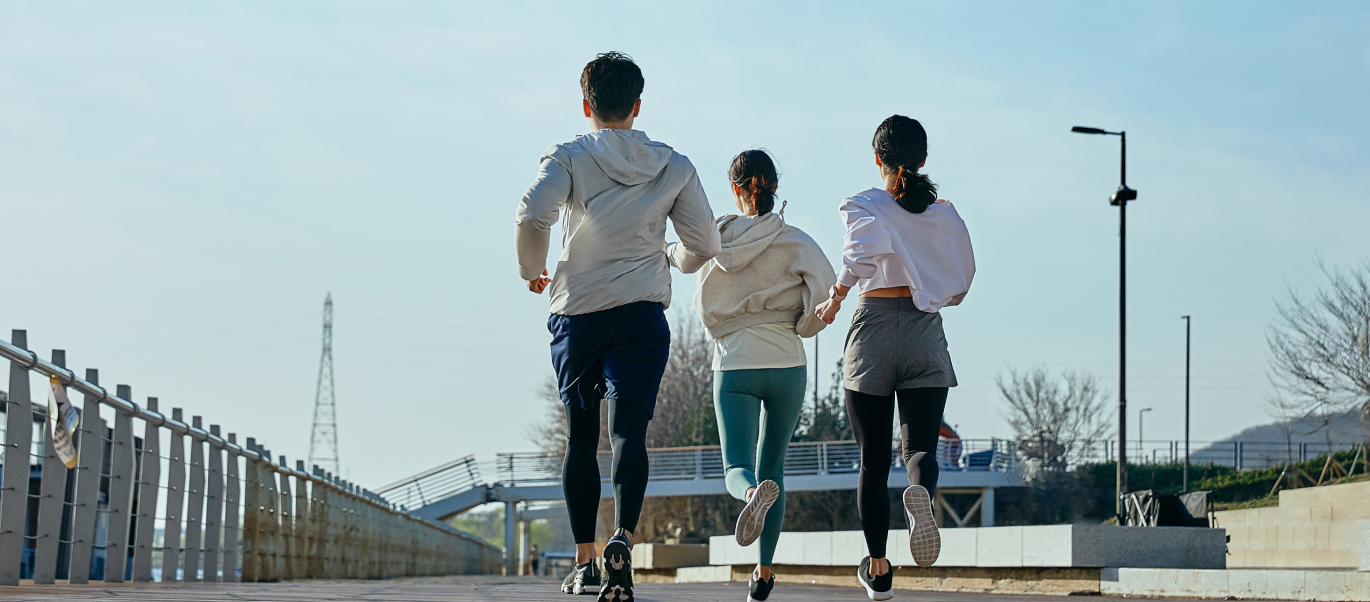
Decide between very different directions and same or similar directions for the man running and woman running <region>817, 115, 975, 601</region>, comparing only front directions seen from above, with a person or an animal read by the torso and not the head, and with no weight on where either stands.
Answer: same or similar directions

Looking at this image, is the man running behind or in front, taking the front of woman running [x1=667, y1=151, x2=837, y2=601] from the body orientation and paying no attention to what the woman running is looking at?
behind

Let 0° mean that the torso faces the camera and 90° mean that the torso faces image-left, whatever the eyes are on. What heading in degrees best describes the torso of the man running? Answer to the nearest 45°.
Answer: approximately 180°

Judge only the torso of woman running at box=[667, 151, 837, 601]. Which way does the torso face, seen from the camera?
away from the camera

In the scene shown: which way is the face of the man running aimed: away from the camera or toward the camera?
away from the camera

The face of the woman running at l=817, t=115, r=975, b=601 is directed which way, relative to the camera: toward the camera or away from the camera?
away from the camera

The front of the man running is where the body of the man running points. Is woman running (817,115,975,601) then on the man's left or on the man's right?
on the man's right

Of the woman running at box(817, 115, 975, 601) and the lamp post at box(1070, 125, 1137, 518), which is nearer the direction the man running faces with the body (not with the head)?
the lamp post

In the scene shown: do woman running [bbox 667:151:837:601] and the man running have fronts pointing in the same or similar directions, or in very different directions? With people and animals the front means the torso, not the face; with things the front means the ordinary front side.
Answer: same or similar directions

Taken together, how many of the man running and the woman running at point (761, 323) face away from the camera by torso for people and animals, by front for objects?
2

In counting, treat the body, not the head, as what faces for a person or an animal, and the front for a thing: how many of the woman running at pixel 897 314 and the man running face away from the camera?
2

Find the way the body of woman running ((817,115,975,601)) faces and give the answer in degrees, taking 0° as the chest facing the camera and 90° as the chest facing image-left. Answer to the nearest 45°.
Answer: approximately 180°

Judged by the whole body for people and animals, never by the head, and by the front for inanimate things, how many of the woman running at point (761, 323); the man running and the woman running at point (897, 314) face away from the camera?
3

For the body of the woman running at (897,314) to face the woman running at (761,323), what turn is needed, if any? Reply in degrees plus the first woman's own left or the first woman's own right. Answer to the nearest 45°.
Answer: approximately 45° to the first woman's own left
